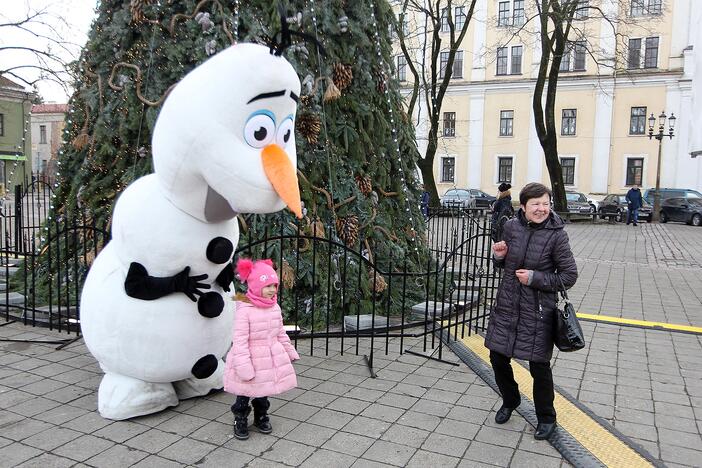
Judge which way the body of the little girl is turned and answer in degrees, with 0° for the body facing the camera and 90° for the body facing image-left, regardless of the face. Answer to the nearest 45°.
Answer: approximately 315°

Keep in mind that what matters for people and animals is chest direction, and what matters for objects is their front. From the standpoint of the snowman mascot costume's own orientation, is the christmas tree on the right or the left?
on its left

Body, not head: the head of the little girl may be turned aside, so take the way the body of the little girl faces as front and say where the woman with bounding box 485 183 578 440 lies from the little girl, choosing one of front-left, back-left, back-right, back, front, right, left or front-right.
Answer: front-left

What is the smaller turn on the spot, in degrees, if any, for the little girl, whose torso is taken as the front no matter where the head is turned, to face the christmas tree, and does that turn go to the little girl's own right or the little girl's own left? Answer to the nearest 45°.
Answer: approximately 135° to the little girl's own left

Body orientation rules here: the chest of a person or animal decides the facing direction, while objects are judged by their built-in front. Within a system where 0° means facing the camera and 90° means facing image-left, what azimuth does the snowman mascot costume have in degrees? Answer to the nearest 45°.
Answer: approximately 315°

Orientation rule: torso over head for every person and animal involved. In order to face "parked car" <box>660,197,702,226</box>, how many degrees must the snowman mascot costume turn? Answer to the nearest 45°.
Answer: approximately 90° to its left

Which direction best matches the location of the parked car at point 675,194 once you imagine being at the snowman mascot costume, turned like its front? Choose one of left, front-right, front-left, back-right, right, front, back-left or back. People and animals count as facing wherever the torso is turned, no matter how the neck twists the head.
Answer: left

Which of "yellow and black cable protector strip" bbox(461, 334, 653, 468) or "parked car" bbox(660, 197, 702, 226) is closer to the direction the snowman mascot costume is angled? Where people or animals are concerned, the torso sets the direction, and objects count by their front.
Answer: the yellow and black cable protector strip

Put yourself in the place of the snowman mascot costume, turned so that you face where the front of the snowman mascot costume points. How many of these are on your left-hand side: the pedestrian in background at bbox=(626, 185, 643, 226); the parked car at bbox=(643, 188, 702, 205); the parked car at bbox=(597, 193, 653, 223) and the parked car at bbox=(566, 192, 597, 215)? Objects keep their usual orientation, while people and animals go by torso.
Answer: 4

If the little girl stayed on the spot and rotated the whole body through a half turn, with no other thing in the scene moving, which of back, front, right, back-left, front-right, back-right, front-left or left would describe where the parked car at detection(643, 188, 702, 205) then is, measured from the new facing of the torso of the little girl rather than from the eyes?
right

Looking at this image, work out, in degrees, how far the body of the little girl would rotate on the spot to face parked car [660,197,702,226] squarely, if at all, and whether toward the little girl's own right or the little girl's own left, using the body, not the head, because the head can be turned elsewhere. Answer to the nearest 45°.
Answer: approximately 90° to the little girl's own left
